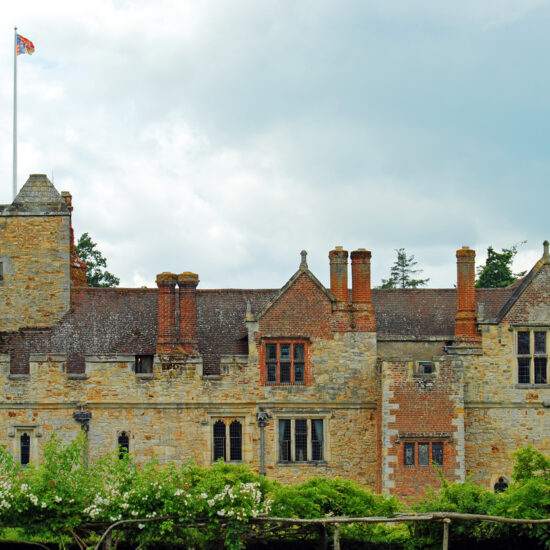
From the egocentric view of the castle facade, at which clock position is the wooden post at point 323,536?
The wooden post is roughly at 12 o'clock from the castle facade.

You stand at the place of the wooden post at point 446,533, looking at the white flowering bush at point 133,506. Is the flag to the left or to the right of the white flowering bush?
right

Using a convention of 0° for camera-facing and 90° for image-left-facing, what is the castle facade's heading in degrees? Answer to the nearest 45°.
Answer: approximately 0°

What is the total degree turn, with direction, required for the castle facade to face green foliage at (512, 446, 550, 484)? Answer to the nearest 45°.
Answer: approximately 45° to its left

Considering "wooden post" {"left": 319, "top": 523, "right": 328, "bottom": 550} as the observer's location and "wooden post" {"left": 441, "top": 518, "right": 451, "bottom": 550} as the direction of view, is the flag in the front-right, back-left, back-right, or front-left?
back-left

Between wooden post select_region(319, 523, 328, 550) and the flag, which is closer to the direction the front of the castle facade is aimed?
the wooden post

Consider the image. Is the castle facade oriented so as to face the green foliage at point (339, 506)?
yes

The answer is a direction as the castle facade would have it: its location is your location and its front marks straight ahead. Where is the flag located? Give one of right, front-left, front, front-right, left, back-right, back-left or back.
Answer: back-right
